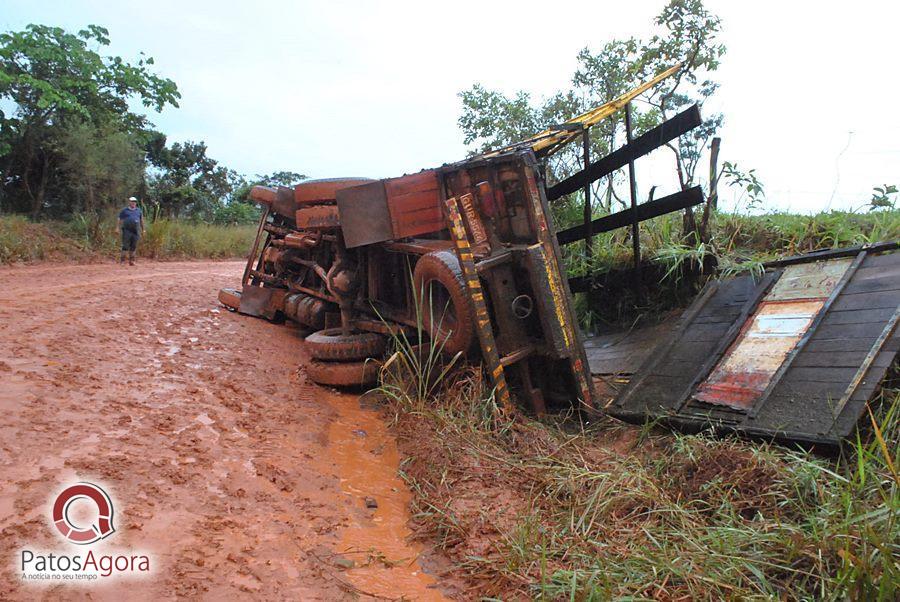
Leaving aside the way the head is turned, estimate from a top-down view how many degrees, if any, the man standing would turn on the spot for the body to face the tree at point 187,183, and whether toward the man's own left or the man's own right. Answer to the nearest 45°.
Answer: approximately 180°

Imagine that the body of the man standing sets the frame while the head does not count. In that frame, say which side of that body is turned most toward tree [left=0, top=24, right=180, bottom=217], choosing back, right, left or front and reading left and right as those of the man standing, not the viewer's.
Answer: back

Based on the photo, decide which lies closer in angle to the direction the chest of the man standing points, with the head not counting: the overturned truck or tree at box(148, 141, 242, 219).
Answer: the overturned truck

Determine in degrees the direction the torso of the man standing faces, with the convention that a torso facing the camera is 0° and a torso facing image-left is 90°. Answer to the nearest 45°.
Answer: approximately 0°

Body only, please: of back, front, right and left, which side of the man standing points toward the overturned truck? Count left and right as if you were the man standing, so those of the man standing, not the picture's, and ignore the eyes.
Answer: front

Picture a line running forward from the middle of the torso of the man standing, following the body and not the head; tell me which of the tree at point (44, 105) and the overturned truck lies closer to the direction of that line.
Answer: the overturned truck
